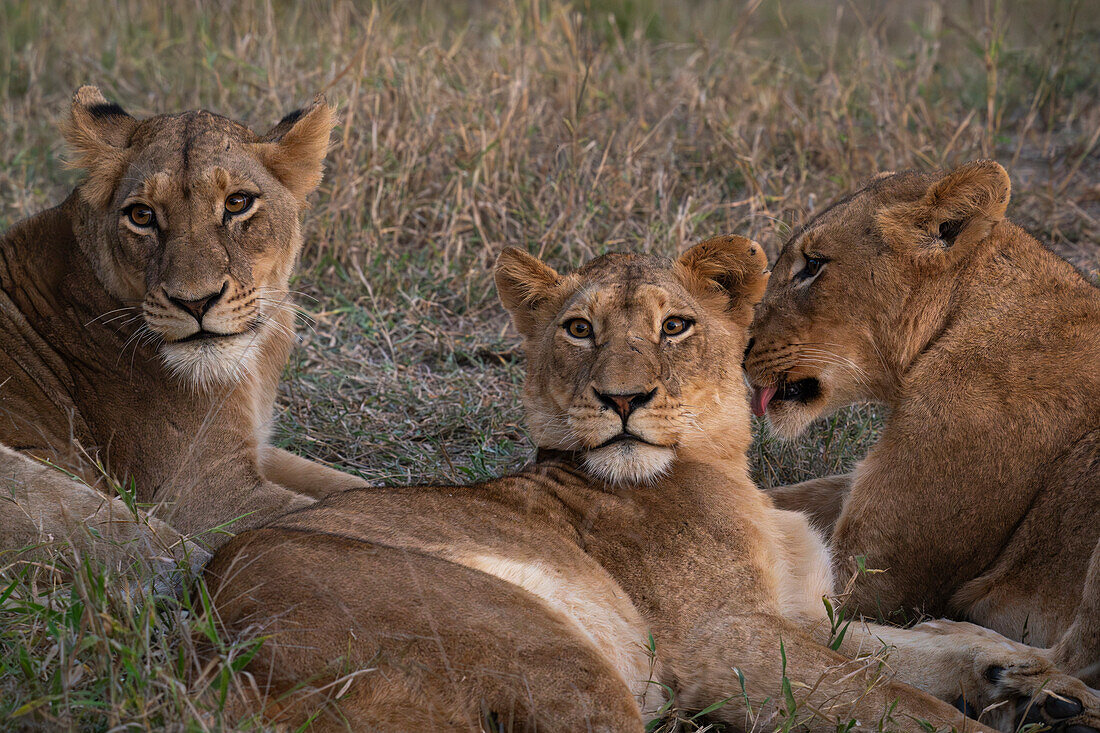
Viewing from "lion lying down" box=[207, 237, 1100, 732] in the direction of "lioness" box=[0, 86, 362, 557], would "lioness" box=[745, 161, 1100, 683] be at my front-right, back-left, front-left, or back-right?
back-right

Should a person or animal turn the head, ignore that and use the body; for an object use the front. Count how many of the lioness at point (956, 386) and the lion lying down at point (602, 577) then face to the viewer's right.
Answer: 1

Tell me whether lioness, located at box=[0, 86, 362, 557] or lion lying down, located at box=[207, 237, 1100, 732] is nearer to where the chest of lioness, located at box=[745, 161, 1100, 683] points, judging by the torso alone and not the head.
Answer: the lioness

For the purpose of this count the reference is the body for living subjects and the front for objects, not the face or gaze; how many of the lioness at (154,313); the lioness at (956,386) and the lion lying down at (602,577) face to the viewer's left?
1

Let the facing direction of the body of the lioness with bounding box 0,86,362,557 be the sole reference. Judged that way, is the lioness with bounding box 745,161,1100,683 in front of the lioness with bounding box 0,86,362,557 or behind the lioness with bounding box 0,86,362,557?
in front

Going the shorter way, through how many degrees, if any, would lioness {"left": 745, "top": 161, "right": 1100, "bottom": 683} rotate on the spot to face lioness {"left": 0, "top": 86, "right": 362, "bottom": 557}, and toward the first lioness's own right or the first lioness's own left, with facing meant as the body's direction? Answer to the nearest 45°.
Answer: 0° — it already faces it

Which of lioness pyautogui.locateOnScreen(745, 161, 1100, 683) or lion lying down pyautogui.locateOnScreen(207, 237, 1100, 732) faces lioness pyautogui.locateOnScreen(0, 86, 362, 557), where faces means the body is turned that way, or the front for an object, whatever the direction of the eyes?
lioness pyautogui.locateOnScreen(745, 161, 1100, 683)

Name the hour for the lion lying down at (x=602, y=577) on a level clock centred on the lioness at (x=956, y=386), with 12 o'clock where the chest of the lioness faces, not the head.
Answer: The lion lying down is roughly at 10 o'clock from the lioness.

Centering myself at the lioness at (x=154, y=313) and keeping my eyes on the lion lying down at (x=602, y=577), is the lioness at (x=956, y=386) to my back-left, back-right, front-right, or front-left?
front-left

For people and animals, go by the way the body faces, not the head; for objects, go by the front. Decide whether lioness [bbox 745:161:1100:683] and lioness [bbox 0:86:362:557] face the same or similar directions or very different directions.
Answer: very different directions

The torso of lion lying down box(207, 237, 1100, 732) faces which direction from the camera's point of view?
to the viewer's right

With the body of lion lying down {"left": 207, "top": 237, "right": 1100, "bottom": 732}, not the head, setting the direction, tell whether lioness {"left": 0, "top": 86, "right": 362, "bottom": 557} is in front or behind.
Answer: behind

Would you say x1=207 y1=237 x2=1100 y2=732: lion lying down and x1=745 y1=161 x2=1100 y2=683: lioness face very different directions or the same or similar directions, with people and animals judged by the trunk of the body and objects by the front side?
very different directions

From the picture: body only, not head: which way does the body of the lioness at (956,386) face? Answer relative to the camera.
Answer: to the viewer's left

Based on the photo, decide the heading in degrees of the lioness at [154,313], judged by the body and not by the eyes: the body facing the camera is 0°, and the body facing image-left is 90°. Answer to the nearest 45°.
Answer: approximately 315°
